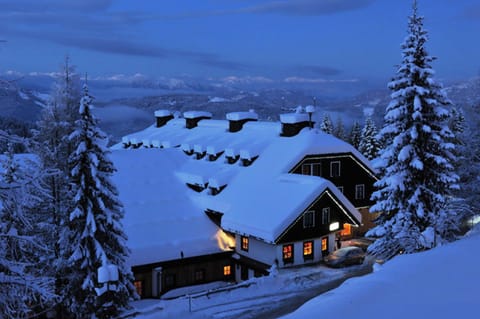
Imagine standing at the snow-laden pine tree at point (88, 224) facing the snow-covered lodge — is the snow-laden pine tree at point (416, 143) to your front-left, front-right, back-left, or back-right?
front-right

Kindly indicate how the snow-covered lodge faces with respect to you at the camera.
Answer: facing the viewer and to the right of the viewer

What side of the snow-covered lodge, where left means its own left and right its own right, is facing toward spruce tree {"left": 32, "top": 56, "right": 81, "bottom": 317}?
right

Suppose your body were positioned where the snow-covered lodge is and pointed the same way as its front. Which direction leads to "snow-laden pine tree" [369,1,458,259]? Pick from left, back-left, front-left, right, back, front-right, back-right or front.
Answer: front

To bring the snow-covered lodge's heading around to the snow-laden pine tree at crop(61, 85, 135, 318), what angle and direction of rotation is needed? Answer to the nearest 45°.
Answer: approximately 90° to its right

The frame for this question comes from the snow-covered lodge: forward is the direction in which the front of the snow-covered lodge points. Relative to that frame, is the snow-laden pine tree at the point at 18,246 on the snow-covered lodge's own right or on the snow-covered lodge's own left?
on the snow-covered lodge's own right
